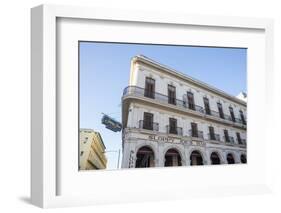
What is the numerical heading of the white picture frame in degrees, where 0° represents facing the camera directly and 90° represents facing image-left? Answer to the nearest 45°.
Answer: approximately 315°

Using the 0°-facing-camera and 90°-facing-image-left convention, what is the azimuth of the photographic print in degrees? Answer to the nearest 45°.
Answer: approximately 315°
